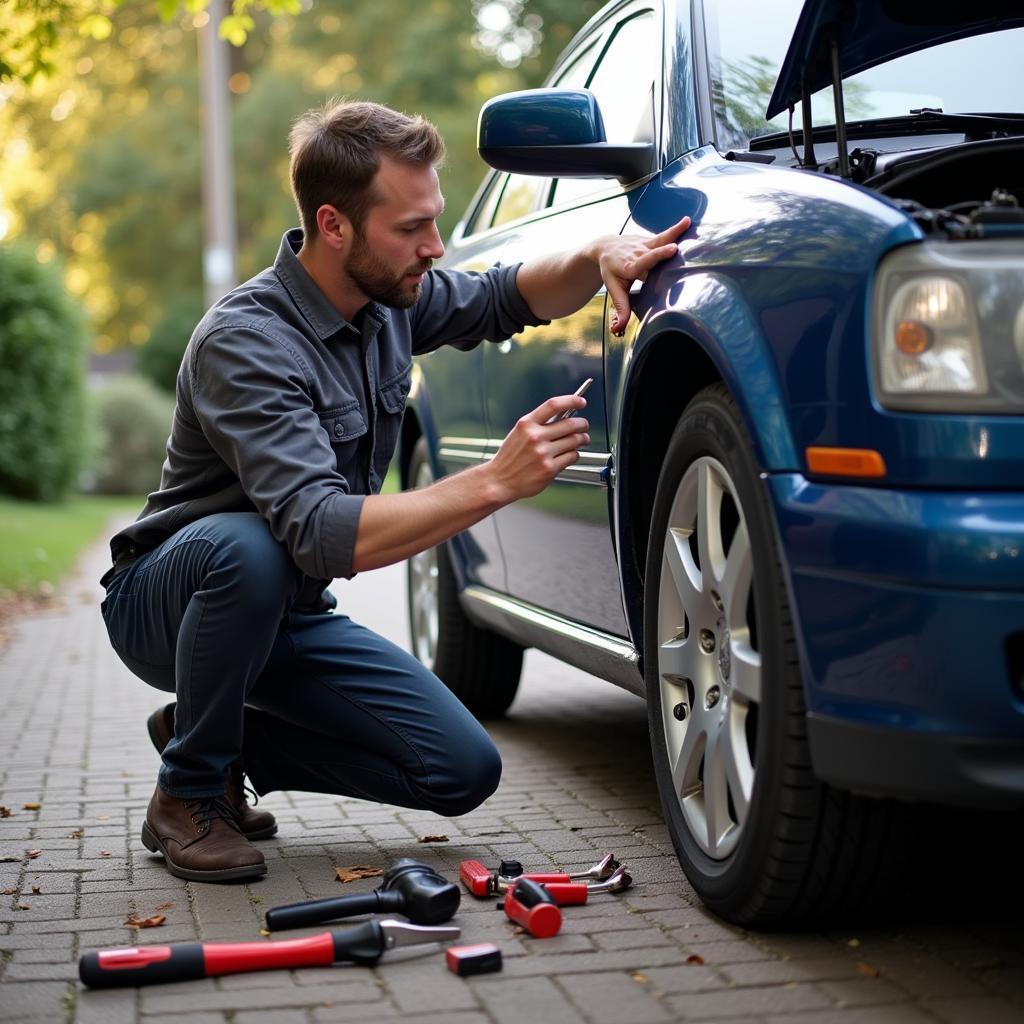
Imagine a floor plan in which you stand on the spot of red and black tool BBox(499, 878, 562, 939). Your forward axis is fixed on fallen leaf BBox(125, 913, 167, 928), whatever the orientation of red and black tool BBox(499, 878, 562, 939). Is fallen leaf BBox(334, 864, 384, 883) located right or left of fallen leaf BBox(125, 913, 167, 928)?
right

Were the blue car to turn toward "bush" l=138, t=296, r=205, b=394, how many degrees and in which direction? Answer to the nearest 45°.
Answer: approximately 135° to its left

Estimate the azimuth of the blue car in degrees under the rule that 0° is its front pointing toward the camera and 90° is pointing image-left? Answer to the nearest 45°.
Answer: approximately 315°

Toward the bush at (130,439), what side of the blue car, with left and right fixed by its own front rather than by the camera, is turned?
back
